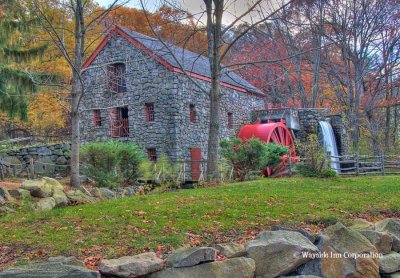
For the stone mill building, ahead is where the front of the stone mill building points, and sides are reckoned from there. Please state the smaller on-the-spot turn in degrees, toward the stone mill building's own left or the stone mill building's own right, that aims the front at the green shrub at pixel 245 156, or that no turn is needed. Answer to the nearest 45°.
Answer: approximately 90° to the stone mill building's own left

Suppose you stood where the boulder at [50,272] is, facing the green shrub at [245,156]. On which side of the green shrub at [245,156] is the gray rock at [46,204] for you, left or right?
left

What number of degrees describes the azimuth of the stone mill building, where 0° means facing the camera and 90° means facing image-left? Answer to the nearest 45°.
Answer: approximately 45°

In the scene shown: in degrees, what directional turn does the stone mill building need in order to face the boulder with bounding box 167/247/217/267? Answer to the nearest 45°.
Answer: approximately 45° to its left

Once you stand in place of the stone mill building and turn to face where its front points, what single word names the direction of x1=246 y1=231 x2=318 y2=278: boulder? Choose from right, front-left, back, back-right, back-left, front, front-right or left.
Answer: front-left

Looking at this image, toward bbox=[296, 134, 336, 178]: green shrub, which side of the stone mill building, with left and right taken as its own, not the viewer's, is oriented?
left

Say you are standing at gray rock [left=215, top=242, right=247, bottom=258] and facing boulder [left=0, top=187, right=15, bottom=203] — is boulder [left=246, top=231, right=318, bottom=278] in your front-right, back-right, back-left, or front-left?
back-right
